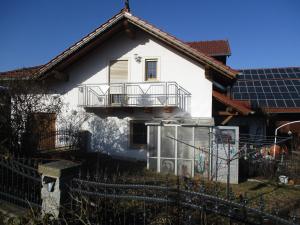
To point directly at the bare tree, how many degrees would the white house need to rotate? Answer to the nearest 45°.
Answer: approximately 45° to its right

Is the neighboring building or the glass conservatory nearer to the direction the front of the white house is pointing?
the glass conservatory

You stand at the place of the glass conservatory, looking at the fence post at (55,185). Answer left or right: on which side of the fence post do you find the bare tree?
right

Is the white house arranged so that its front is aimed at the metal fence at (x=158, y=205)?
yes

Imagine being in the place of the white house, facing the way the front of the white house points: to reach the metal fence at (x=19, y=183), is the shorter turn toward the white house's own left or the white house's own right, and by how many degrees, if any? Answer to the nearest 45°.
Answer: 0° — it already faces it

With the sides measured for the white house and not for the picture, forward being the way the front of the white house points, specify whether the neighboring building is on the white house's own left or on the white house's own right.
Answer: on the white house's own left

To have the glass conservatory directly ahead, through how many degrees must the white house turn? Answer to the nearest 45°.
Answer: approximately 45° to its left

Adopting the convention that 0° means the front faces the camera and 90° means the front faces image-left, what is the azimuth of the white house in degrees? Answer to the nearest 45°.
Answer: approximately 0°
